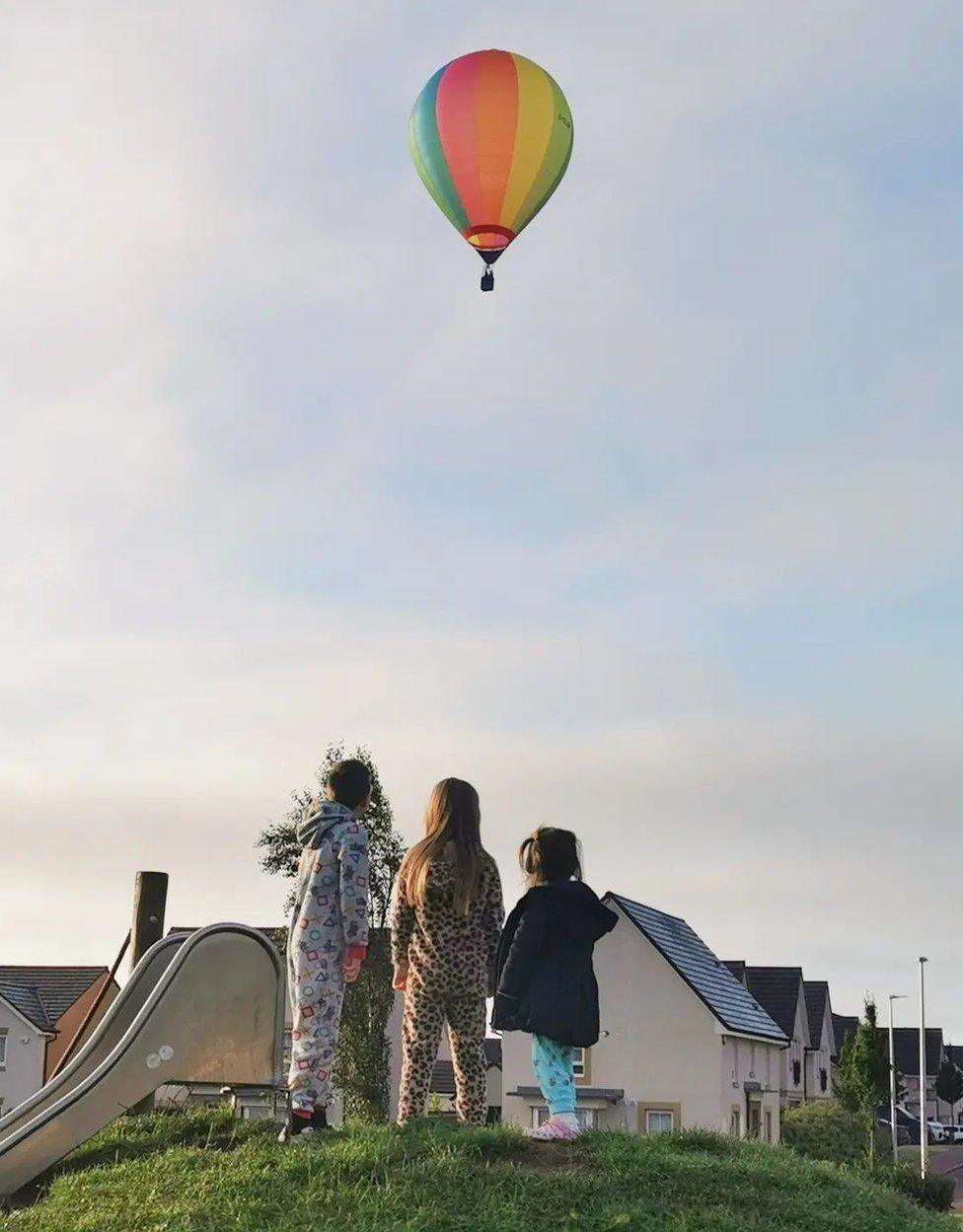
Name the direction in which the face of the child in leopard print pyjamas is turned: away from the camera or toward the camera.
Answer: away from the camera

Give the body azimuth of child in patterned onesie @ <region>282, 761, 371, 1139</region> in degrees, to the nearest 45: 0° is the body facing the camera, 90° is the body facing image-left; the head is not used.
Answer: approximately 225°

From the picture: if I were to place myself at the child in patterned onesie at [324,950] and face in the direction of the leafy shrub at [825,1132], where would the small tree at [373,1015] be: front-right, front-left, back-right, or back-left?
front-left

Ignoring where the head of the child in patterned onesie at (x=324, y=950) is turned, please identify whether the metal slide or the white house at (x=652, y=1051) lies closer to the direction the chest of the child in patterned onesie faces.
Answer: the white house

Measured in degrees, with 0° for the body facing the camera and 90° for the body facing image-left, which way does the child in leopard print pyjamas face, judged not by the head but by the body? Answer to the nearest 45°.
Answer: approximately 180°

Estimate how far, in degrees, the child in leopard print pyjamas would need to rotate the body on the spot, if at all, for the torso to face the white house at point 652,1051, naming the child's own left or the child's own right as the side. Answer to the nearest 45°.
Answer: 0° — they already face it

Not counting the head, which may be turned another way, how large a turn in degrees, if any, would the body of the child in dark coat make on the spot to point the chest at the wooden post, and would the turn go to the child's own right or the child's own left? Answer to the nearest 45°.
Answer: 0° — they already face it

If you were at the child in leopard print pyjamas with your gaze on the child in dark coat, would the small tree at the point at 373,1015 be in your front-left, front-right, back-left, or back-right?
back-left

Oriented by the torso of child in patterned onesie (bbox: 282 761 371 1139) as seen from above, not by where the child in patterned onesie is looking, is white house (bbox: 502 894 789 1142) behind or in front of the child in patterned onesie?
in front

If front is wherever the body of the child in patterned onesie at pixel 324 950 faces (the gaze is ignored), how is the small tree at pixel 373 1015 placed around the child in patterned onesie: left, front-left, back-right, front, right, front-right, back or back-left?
front-left

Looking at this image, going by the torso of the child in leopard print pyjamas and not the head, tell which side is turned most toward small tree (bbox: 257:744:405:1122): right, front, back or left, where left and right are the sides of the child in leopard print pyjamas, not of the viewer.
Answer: front

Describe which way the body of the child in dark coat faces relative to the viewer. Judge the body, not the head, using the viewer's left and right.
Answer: facing away from the viewer and to the left of the viewer

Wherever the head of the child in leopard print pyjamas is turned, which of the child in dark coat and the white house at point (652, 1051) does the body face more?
the white house

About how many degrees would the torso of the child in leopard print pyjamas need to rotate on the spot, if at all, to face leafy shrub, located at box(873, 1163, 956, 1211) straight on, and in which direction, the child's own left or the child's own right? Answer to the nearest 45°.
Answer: approximately 45° to the child's own right

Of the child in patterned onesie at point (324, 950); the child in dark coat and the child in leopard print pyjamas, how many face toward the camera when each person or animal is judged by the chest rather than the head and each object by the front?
0
